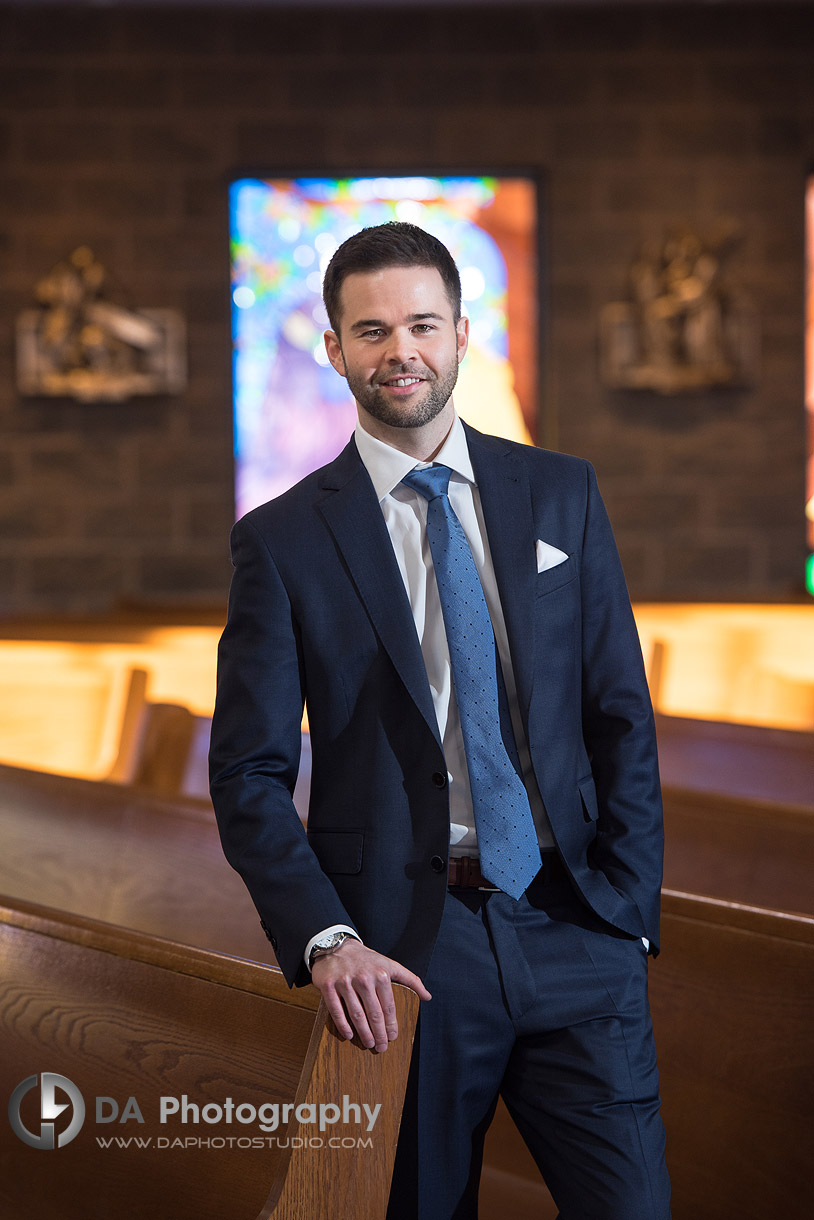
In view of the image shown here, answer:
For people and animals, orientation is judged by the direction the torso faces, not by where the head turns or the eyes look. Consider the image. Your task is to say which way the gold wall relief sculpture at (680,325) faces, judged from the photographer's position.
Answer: facing the viewer

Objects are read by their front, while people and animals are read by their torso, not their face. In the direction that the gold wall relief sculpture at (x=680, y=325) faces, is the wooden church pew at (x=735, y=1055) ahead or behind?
ahead

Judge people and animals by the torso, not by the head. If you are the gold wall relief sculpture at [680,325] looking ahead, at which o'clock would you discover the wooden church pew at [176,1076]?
The wooden church pew is roughly at 12 o'clock from the gold wall relief sculpture.

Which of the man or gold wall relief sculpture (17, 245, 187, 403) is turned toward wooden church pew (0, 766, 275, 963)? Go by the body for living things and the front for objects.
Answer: the gold wall relief sculpture

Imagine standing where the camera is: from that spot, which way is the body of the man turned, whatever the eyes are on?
toward the camera

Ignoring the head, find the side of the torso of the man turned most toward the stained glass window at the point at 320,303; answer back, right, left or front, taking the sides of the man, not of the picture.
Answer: back

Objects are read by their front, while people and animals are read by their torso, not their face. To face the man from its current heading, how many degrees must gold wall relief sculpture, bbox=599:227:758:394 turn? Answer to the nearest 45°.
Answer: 0° — it already faces them

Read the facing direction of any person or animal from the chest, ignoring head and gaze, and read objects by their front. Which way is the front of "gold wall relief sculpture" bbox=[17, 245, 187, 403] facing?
toward the camera

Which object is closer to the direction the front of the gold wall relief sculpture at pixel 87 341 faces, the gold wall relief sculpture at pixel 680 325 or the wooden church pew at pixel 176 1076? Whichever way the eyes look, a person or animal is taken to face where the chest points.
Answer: the wooden church pew

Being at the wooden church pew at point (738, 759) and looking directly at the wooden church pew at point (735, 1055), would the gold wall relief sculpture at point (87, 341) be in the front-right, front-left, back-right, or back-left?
back-right

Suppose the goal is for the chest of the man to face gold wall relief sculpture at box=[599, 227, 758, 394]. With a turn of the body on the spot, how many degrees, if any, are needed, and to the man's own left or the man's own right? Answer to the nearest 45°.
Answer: approximately 180°

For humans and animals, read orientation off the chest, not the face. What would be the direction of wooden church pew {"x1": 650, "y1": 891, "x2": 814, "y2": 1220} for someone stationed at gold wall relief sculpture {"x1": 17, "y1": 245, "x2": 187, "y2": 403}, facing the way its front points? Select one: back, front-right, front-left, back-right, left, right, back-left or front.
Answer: front

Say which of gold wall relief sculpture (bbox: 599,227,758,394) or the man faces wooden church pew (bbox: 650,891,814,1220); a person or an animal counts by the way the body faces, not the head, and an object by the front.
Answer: the gold wall relief sculpture

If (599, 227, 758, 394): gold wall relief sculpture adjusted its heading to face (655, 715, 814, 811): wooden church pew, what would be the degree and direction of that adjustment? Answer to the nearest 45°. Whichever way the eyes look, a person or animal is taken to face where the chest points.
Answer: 0° — it already faces it

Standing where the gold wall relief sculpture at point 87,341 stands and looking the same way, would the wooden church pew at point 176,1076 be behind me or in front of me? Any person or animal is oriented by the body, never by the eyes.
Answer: in front
